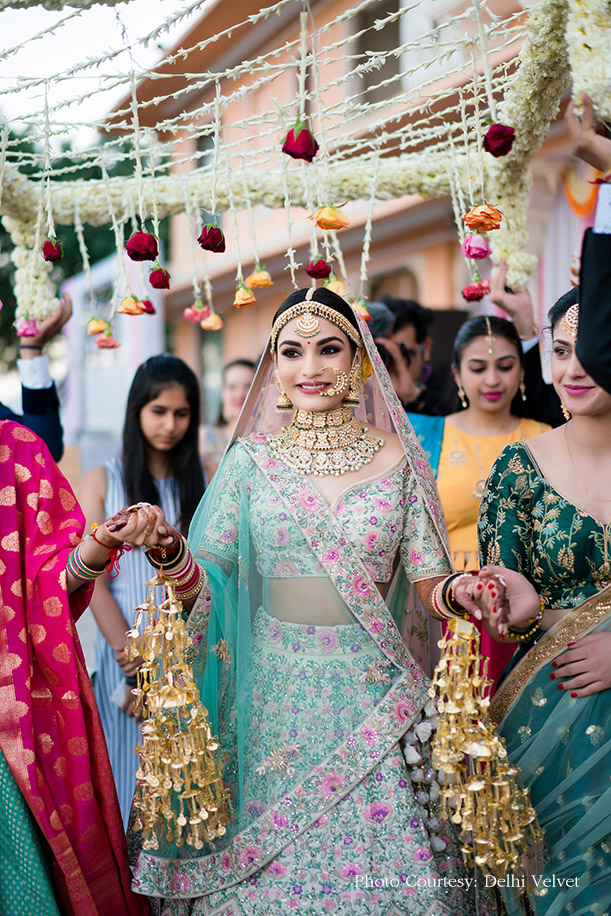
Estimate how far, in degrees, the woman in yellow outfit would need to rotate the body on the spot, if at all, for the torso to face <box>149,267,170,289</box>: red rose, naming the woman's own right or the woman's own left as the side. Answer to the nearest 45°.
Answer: approximately 45° to the woman's own right

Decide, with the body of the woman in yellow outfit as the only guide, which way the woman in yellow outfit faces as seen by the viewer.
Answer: toward the camera

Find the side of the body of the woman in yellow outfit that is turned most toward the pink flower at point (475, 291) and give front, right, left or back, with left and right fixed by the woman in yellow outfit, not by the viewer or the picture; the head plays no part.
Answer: front

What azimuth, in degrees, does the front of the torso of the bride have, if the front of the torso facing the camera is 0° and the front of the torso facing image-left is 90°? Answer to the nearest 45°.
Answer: approximately 0°

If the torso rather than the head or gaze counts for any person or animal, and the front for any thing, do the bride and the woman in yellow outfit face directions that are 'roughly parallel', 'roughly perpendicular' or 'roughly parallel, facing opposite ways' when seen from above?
roughly parallel

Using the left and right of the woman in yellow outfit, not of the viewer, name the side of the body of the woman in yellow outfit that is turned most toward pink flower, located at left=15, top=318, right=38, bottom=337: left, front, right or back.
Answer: right

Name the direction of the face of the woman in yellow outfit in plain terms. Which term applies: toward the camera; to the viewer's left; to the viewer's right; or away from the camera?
toward the camera

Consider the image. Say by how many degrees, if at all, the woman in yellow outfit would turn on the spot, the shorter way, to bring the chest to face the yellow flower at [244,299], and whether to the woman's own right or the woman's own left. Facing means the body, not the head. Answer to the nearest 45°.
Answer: approximately 45° to the woman's own right

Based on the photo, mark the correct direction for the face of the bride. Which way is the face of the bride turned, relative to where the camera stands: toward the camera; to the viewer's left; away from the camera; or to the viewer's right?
toward the camera

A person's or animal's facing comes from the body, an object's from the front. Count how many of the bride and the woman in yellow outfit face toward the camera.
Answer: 2

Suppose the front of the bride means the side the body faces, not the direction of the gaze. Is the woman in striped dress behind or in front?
behind
